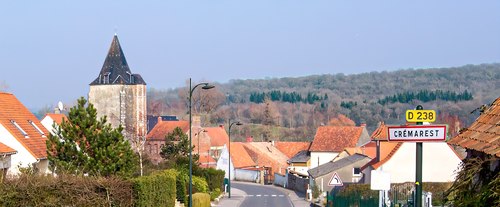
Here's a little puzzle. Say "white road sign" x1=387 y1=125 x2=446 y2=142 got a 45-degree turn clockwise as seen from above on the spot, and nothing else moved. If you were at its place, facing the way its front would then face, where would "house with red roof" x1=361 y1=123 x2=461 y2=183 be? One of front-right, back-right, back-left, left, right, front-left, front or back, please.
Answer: back-right

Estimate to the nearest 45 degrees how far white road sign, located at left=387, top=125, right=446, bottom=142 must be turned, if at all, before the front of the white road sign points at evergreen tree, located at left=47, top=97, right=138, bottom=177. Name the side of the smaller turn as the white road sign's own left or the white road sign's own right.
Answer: approximately 135° to the white road sign's own right

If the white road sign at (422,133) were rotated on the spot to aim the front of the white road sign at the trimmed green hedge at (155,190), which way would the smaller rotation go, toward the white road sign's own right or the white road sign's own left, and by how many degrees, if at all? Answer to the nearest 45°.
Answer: approximately 135° to the white road sign's own right

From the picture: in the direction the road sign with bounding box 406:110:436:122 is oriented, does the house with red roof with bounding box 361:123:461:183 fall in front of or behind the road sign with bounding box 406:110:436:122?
behind

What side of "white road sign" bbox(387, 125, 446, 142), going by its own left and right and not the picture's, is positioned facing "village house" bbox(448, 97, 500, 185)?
left

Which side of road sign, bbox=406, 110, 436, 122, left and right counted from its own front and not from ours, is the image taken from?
front

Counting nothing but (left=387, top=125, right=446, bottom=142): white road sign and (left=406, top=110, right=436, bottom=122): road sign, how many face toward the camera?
2

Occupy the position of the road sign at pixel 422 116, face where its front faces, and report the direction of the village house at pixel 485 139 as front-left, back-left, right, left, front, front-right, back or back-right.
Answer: left
